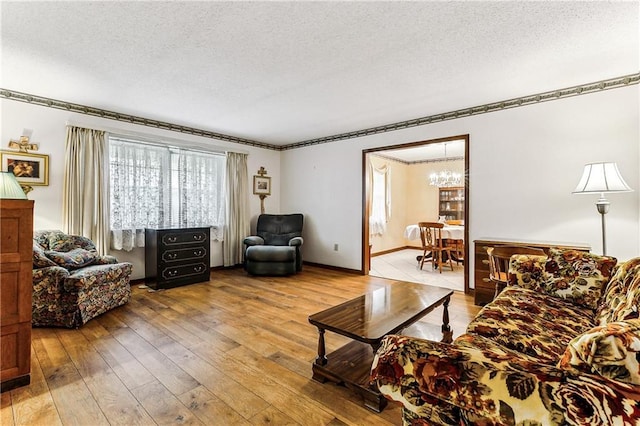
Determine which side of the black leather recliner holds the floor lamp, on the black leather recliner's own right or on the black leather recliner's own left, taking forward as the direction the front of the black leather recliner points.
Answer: on the black leather recliner's own left

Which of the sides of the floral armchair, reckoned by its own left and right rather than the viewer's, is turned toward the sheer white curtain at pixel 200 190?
left

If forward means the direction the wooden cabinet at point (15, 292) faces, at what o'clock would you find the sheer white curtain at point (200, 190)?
The sheer white curtain is roughly at 9 o'clock from the wooden cabinet.

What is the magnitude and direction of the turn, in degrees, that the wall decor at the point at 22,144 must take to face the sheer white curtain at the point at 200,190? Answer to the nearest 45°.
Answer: approximately 45° to its left

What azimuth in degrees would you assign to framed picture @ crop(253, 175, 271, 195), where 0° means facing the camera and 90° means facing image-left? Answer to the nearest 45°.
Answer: approximately 315°

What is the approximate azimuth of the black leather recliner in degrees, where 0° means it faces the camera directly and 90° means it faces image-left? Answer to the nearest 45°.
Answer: approximately 0°

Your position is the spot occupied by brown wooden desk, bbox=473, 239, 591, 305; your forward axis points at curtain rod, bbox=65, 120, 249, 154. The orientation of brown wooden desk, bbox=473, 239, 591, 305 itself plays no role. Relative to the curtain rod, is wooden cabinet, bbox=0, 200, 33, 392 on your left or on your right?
left
